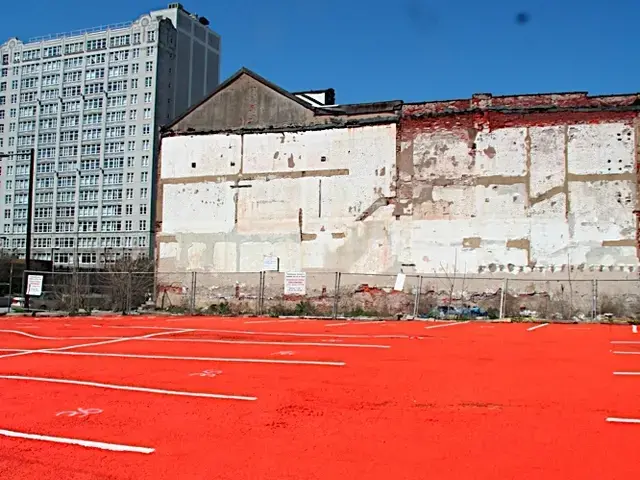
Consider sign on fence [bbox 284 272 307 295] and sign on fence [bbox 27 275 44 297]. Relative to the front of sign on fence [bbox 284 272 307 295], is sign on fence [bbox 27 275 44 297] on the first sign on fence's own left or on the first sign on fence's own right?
on the first sign on fence's own right

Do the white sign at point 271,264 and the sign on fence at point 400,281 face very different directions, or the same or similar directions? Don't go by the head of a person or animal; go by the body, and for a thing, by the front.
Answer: same or similar directions

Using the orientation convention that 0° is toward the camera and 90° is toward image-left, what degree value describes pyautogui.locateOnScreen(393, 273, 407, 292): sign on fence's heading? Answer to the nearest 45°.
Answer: approximately 0°

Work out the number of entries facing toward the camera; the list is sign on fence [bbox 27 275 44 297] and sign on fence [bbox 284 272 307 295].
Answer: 2

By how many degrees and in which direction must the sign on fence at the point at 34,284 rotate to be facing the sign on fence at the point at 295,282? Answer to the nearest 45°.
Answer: approximately 45° to its left

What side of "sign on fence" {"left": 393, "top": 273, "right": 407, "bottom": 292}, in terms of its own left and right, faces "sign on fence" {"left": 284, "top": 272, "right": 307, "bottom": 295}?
right

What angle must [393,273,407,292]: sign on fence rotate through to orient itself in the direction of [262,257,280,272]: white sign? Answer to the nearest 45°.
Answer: approximately 135° to its right

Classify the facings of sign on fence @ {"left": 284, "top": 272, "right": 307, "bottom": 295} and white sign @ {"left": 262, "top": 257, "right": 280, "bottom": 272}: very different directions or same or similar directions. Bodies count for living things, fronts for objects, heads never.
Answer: same or similar directions

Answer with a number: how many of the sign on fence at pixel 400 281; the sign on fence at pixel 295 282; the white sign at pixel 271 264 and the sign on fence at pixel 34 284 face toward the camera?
4

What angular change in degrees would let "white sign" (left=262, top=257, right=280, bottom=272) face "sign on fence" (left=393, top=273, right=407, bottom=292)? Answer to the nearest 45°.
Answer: approximately 45° to its left

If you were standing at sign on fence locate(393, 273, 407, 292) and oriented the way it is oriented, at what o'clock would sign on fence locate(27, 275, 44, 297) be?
sign on fence locate(27, 275, 44, 297) is roughly at 3 o'clock from sign on fence locate(393, 273, 407, 292).

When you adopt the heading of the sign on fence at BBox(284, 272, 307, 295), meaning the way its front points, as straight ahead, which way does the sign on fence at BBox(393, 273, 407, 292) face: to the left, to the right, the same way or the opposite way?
the same way

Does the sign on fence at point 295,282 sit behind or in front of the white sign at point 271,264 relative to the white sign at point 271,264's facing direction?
in front

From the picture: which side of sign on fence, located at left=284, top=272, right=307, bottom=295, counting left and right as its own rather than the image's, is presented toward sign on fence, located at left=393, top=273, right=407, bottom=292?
left

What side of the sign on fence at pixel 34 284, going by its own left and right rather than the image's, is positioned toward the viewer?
front
